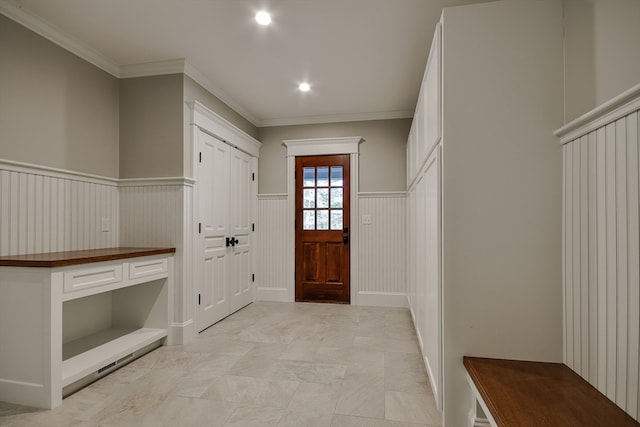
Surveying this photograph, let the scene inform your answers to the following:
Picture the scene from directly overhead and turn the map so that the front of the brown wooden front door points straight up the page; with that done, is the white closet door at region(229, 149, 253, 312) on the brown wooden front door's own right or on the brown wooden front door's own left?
on the brown wooden front door's own right

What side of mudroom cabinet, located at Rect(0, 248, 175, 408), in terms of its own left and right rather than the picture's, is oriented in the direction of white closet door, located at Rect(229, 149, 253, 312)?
left

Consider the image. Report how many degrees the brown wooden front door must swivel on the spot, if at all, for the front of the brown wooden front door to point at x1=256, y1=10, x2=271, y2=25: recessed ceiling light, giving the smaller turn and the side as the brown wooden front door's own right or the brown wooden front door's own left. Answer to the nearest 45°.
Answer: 0° — it already faces it

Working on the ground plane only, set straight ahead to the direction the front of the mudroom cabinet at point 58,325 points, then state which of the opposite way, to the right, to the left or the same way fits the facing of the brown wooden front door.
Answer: to the right

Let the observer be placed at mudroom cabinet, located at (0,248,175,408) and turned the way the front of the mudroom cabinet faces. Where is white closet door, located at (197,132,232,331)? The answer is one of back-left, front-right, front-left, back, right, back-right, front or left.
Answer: left

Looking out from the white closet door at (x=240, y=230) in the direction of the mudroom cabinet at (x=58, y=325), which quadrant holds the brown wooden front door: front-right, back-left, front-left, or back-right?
back-left

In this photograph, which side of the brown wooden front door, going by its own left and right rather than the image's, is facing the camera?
front

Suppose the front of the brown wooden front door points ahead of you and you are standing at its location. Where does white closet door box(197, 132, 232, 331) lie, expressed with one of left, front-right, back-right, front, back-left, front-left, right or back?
front-right

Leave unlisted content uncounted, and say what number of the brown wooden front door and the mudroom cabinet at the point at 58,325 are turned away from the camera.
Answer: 0
